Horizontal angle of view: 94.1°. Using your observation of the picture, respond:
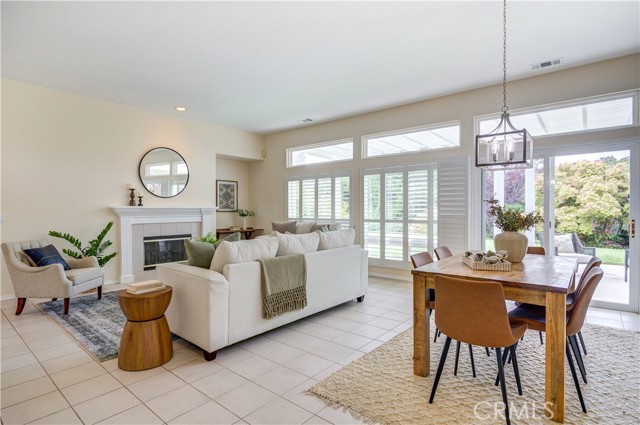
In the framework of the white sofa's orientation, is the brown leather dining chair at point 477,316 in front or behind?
behind

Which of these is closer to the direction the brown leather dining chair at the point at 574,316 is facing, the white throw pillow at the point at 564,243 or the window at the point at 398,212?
the window

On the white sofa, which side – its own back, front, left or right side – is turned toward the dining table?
back

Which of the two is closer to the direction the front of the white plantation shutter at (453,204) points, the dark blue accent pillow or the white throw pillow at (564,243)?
the dark blue accent pillow

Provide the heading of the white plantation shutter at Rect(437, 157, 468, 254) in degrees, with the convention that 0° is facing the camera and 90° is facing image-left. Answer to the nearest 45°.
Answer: approximately 45°

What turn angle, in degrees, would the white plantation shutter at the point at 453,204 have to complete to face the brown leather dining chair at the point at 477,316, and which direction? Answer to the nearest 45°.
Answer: approximately 45° to its left

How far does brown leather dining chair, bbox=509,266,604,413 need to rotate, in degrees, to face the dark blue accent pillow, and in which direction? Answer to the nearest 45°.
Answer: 0° — it already faces it

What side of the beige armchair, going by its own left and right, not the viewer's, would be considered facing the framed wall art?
left

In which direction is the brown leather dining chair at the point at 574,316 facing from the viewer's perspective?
to the viewer's left
